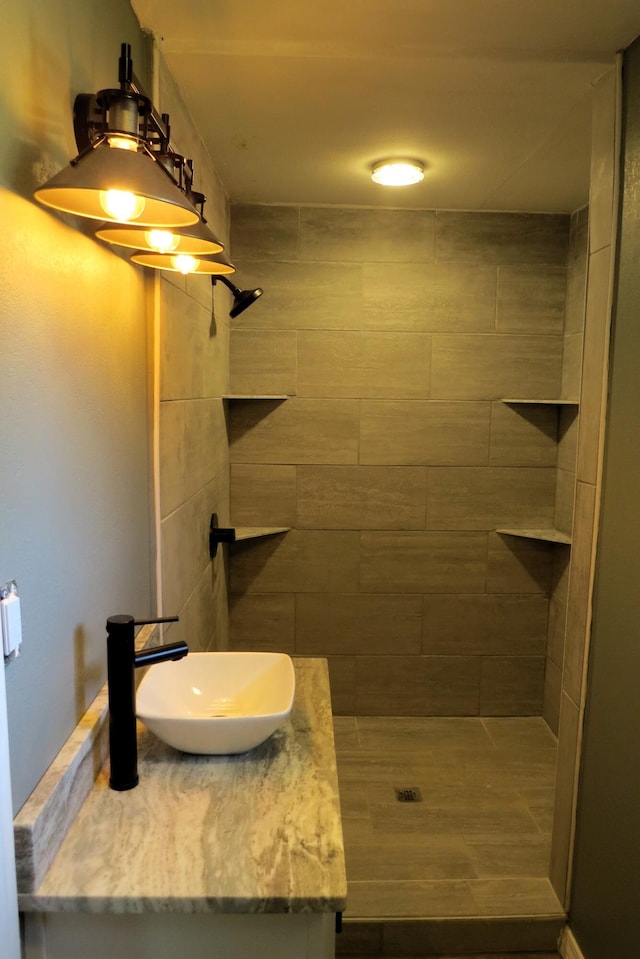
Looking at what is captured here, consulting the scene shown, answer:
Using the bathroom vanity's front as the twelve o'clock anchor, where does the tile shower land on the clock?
The tile shower is roughly at 10 o'clock from the bathroom vanity.

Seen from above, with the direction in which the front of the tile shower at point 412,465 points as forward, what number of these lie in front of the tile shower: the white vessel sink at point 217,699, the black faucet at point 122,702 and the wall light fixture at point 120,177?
3

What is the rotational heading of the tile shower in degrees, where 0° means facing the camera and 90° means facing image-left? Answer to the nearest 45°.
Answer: approximately 0°

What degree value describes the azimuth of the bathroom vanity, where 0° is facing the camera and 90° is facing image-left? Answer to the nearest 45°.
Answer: approximately 270°

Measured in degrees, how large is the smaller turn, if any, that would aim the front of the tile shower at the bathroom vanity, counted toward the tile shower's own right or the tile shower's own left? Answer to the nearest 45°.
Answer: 0° — it already faces it

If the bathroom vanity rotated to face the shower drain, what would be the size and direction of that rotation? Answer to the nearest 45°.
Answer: approximately 45° to its left

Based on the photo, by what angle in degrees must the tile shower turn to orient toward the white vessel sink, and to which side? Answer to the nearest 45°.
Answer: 0° — it already faces it

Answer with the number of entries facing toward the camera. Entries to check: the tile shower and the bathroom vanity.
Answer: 1

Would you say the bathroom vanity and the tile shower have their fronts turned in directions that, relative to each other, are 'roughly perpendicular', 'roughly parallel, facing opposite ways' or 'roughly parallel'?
roughly perpendicular
